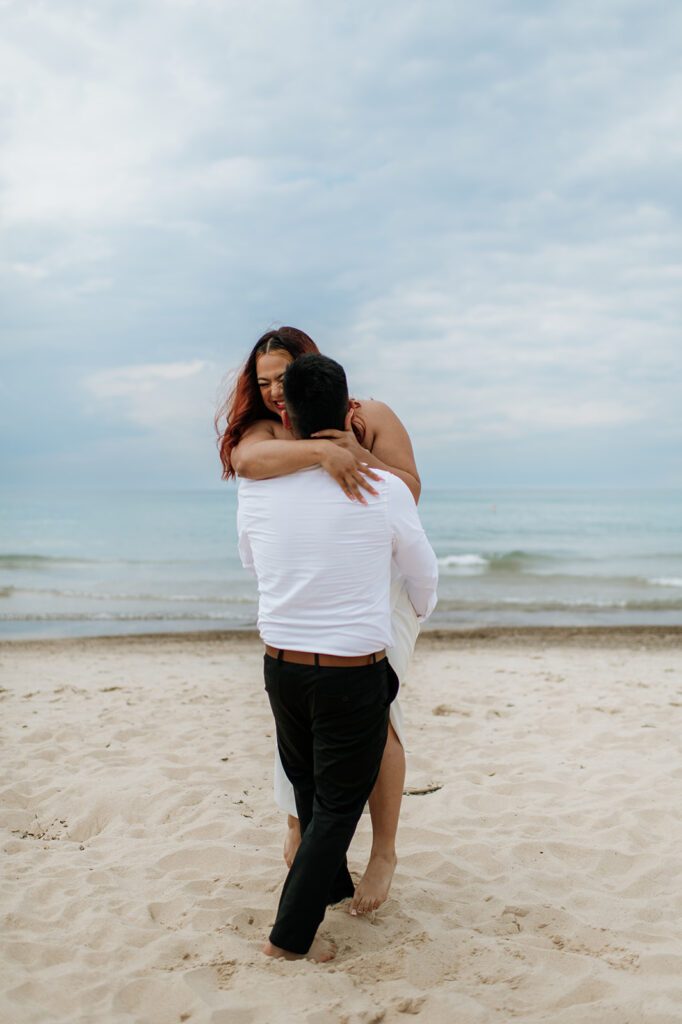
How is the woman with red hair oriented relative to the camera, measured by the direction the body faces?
toward the camera
